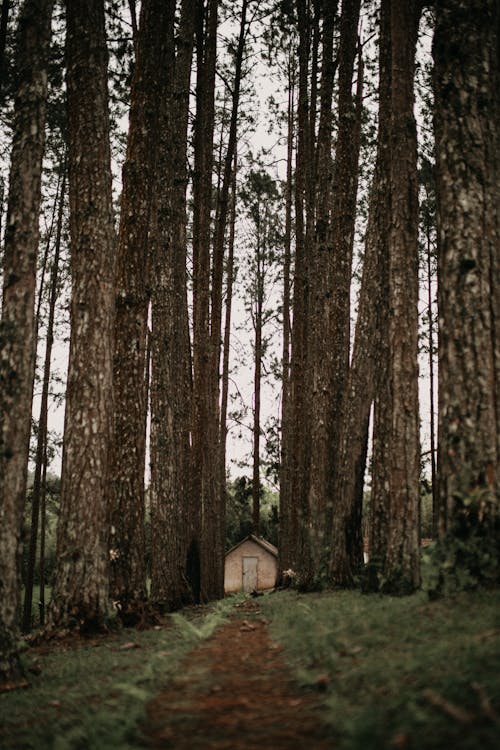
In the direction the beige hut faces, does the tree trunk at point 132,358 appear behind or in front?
in front

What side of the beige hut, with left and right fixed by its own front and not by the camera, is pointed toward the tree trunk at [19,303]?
front

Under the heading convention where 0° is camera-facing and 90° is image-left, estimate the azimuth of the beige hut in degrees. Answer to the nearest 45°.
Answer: approximately 0°

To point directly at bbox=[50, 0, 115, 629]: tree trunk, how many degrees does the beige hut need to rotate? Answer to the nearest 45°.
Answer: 0° — it already faces it

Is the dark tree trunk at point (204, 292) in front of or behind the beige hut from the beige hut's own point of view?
in front
